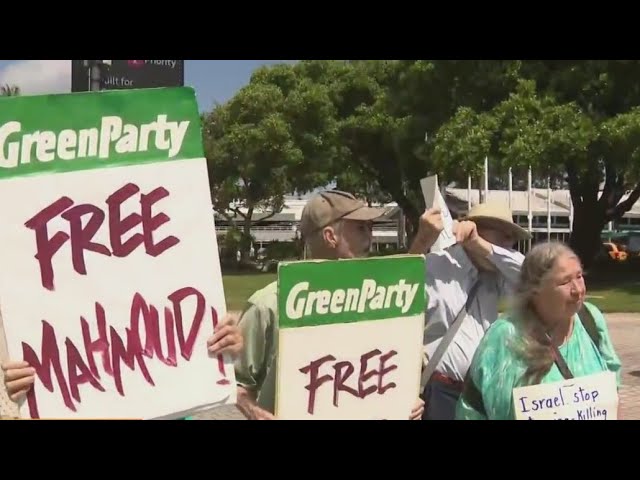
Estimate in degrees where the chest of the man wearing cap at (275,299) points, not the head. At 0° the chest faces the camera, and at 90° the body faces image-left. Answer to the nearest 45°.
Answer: approximately 315°

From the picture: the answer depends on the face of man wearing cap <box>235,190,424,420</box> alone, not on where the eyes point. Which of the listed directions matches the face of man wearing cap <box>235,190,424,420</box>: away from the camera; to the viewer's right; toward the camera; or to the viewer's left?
to the viewer's right

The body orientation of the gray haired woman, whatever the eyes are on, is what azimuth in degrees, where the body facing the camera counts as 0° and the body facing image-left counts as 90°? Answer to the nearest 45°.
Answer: approximately 315°

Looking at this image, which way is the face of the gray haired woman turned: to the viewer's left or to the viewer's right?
to the viewer's right

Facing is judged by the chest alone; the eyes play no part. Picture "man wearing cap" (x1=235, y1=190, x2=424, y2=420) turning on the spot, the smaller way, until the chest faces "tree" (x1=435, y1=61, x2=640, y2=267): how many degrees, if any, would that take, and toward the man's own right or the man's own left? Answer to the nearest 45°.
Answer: approximately 135° to the man's own left

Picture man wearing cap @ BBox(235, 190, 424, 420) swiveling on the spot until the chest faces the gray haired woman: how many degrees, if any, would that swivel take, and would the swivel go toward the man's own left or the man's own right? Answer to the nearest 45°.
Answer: approximately 45° to the man's own left

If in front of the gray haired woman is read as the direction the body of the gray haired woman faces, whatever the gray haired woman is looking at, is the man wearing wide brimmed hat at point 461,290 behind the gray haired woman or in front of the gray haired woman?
behind

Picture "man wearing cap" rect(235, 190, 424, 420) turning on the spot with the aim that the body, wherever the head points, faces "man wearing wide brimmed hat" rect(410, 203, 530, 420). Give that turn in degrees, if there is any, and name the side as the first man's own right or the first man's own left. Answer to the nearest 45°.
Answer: approximately 90° to the first man's own left
